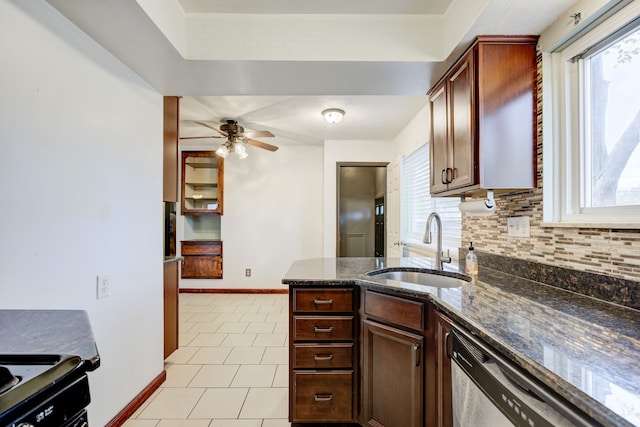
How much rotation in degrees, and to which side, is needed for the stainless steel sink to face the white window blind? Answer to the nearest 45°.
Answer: approximately 135° to its right

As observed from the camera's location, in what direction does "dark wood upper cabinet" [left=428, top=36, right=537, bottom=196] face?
facing to the left of the viewer

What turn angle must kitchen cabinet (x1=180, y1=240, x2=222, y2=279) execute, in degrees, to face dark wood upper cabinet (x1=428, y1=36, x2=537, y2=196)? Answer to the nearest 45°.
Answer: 0° — it already faces it

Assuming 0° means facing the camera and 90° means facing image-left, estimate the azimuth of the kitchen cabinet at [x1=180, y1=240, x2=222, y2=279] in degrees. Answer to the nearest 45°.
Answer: approximately 0°

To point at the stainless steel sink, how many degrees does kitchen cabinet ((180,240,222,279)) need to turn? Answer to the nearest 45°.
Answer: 0° — it already faces it

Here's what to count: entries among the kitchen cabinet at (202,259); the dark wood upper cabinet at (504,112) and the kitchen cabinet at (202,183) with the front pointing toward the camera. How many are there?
2

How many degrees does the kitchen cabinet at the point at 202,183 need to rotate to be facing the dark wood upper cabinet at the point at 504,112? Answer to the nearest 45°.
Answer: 0° — it already faces it
